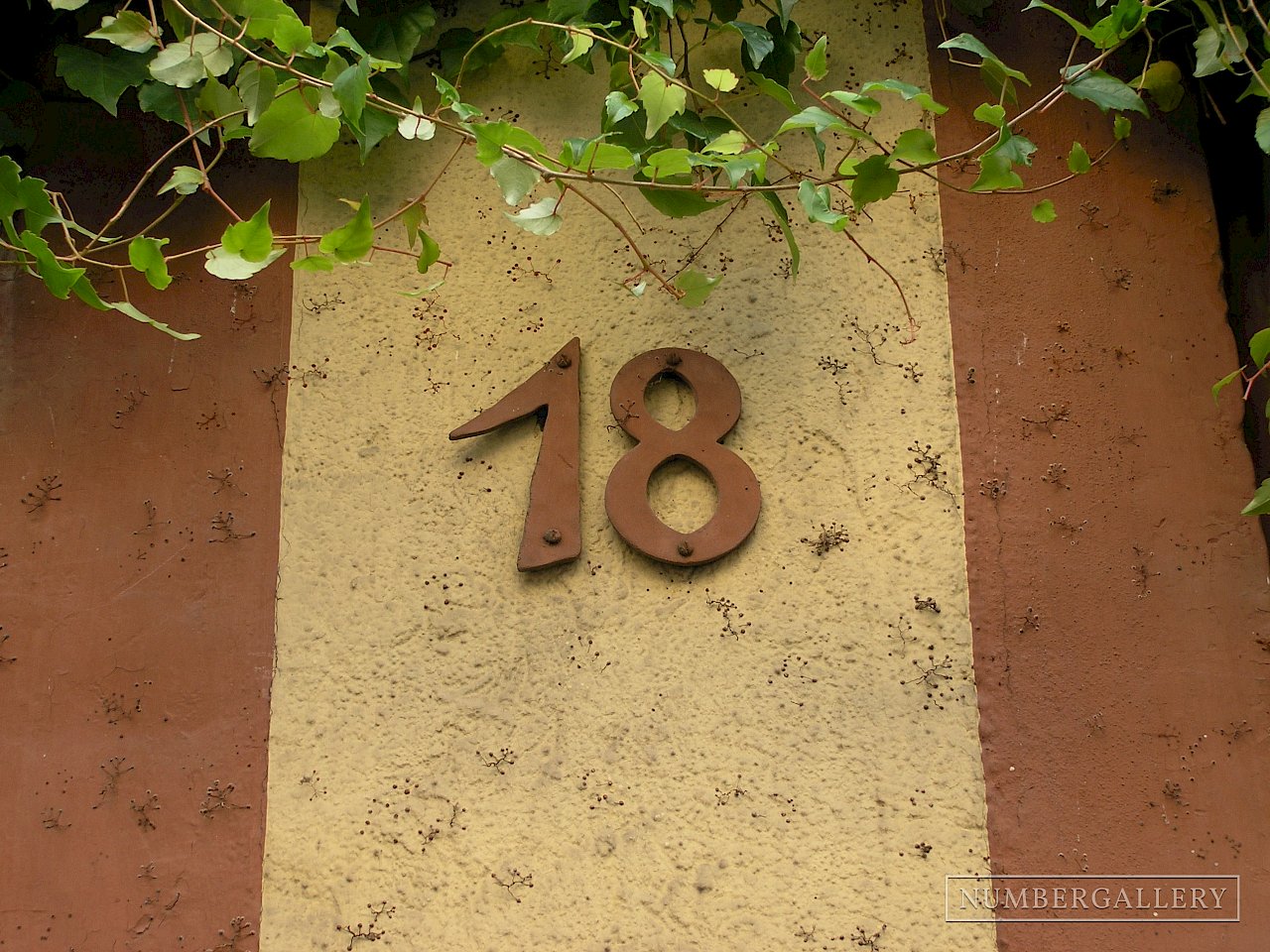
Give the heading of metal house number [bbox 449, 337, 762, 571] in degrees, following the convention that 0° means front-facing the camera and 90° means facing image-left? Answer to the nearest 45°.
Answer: approximately 0°

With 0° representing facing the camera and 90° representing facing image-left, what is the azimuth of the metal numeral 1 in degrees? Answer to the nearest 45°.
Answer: approximately 0°
